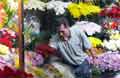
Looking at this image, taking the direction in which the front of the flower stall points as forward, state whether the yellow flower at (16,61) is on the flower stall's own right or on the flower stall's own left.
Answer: on the flower stall's own right

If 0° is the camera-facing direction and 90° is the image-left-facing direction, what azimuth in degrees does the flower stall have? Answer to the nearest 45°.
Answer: approximately 0°

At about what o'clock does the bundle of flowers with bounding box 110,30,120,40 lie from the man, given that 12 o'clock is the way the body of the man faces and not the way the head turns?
The bundle of flowers is roughly at 7 o'clock from the man.

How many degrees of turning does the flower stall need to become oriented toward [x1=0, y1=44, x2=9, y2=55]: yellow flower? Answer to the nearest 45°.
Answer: approximately 90° to its right

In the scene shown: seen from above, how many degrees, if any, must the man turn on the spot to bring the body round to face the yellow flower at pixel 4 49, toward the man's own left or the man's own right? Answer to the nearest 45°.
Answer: approximately 45° to the man's own right

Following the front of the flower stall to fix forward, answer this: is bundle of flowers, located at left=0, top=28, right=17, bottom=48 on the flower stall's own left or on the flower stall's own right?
on the flower stall's own right
